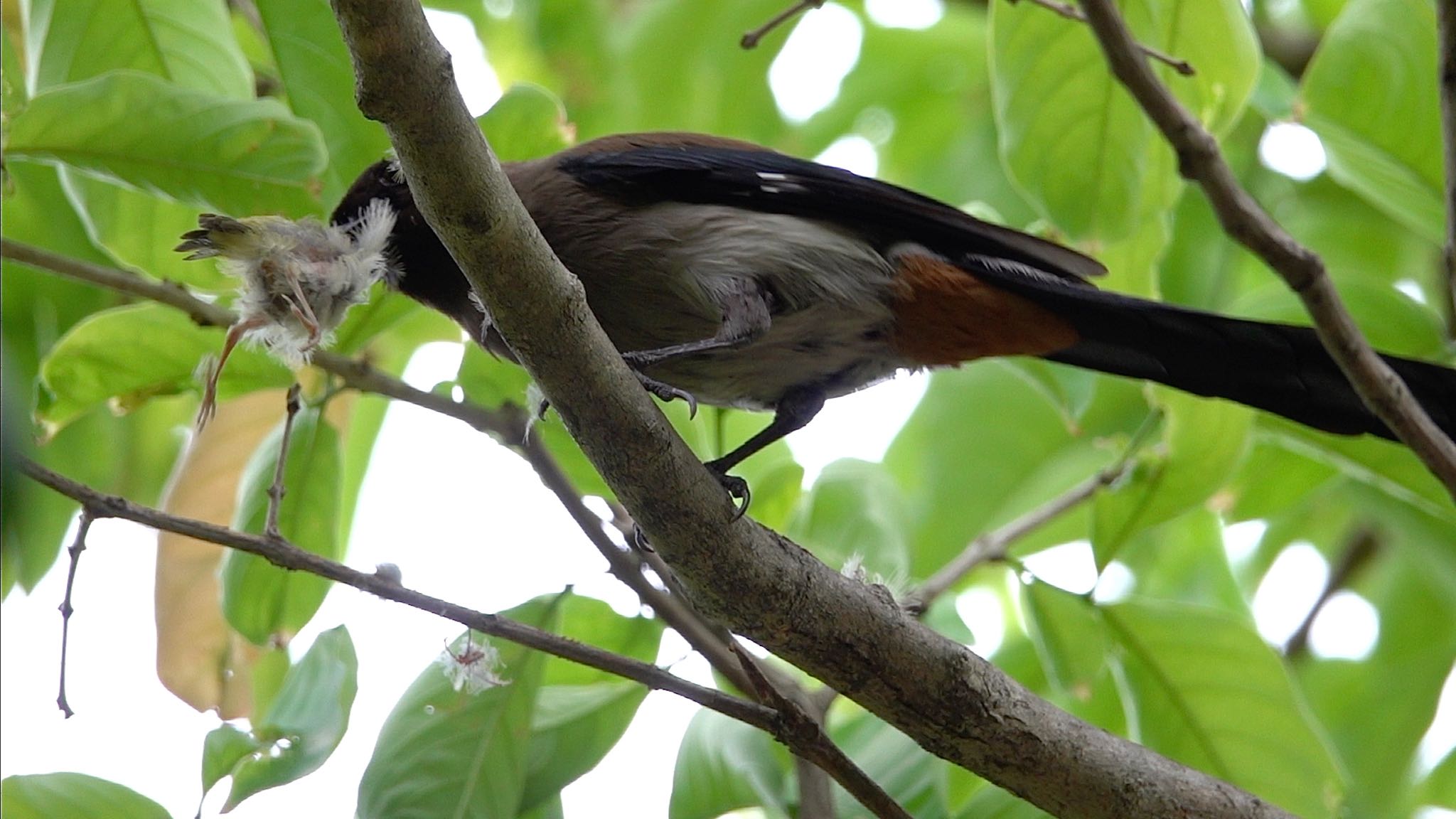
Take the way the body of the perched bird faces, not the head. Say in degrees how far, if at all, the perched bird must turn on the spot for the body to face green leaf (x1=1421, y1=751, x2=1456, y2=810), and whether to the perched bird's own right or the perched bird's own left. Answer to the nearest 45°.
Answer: approximately 135° to the perched bird's own right

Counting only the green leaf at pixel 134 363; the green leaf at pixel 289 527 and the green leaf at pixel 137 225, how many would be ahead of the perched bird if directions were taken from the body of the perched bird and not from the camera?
3

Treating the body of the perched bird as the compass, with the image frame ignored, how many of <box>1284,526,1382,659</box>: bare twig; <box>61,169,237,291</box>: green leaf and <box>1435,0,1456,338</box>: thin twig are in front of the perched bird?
1

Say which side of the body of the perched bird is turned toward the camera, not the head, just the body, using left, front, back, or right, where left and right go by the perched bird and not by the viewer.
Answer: left

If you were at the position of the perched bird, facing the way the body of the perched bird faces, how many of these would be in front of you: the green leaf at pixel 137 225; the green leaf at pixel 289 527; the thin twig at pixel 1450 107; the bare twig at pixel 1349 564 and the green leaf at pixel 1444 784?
2

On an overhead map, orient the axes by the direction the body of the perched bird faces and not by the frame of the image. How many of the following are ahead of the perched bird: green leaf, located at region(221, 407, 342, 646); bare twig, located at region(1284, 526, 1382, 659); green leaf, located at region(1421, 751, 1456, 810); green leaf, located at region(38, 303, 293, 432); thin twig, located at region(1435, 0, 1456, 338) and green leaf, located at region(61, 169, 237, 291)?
3

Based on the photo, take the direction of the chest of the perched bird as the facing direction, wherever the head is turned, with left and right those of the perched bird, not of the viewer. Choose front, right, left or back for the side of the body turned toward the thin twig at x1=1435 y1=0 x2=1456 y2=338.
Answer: back

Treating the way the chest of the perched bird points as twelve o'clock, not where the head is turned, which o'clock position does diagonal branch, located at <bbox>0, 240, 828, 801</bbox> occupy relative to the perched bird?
The diagonal branch is roughly at 11 o'clock from the perched bird.
